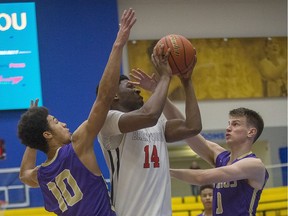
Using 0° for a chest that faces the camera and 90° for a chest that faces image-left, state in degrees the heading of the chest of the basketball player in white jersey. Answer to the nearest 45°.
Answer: approximately 315°

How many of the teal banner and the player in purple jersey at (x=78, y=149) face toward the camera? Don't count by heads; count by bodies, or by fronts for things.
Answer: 1

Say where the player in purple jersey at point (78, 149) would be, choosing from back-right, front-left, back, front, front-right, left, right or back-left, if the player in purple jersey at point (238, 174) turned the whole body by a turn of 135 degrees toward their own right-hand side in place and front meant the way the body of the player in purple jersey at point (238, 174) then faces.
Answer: back-left

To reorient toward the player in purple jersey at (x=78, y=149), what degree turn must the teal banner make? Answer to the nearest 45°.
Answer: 0° — it already faces them

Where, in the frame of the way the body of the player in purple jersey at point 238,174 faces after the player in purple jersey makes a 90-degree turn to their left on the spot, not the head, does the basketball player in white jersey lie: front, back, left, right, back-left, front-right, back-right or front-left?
right

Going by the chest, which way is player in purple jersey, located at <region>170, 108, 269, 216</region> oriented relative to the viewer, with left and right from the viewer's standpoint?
facing the viewer and to the left of the viewer

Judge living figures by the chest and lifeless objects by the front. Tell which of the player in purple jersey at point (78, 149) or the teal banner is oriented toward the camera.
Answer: the teal banner

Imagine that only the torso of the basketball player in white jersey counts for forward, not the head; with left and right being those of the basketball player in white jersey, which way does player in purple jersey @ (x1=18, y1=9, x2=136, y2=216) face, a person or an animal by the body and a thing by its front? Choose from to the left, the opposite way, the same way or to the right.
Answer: to the left

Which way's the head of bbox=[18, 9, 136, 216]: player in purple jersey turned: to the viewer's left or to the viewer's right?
to the viewer's right

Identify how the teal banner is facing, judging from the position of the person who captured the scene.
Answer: facing the viewer
